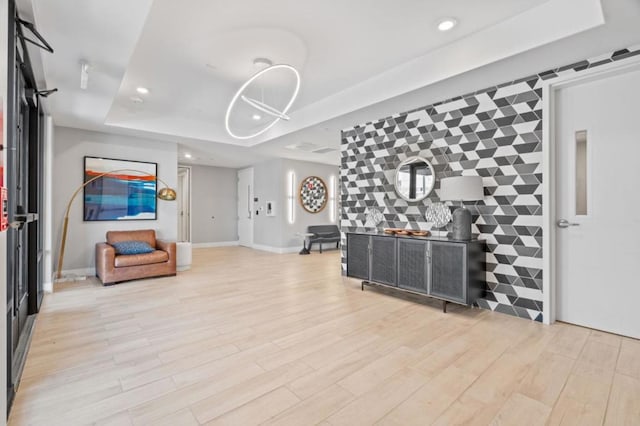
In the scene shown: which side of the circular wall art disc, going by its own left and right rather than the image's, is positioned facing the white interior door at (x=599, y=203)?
front

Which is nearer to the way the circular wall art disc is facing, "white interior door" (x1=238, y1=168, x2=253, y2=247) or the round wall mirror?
the round wall mirror

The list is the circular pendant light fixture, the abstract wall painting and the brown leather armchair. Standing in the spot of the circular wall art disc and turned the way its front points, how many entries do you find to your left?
0

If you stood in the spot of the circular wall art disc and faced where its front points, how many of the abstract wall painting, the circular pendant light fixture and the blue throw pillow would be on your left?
0

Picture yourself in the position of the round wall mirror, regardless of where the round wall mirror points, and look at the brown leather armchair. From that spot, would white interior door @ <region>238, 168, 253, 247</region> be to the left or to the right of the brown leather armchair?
right

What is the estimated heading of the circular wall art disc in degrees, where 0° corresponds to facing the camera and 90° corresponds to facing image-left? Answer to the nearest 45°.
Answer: approximately 315°

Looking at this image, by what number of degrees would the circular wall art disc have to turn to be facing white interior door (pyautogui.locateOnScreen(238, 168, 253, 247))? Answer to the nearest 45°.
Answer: approximately 135° to its right

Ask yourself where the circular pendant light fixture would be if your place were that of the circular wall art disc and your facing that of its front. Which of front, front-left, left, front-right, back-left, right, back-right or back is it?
front-right

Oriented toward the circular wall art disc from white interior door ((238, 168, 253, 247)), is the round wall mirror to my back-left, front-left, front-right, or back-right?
front-right

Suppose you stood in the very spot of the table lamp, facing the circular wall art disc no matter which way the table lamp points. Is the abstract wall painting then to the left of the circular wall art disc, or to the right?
left

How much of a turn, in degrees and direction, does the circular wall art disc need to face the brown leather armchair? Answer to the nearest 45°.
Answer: approximately 90° to its right

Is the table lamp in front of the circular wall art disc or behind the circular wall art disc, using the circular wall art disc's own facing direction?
in front

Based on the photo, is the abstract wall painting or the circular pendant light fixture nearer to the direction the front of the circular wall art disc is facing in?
the circular pendant light fixture

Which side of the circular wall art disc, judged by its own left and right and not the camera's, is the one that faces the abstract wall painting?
right
